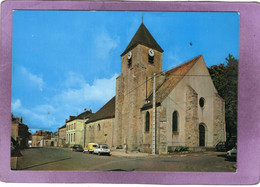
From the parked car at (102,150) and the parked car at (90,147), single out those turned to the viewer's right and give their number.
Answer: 0

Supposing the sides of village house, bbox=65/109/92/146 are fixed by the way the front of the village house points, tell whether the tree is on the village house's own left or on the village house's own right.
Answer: on the village house's own left
